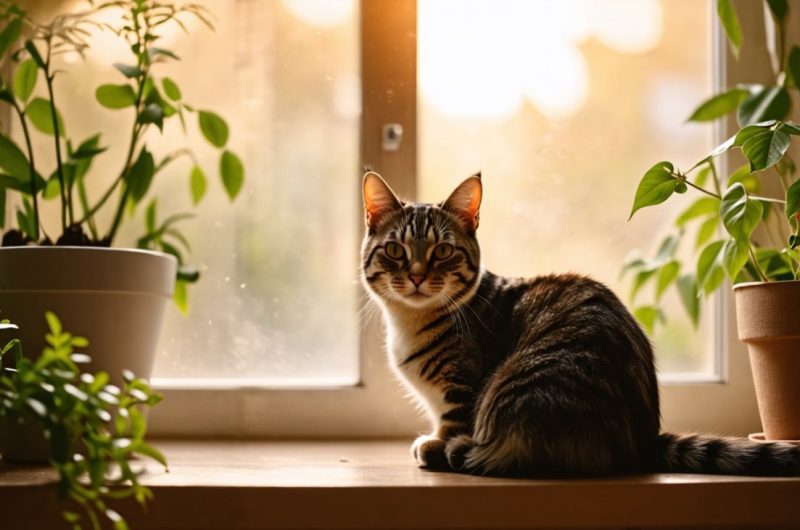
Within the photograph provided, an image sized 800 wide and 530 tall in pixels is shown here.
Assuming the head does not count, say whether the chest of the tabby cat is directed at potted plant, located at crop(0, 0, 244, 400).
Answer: yes

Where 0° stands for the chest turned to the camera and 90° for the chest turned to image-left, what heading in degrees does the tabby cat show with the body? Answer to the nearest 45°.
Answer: approximately 90°
